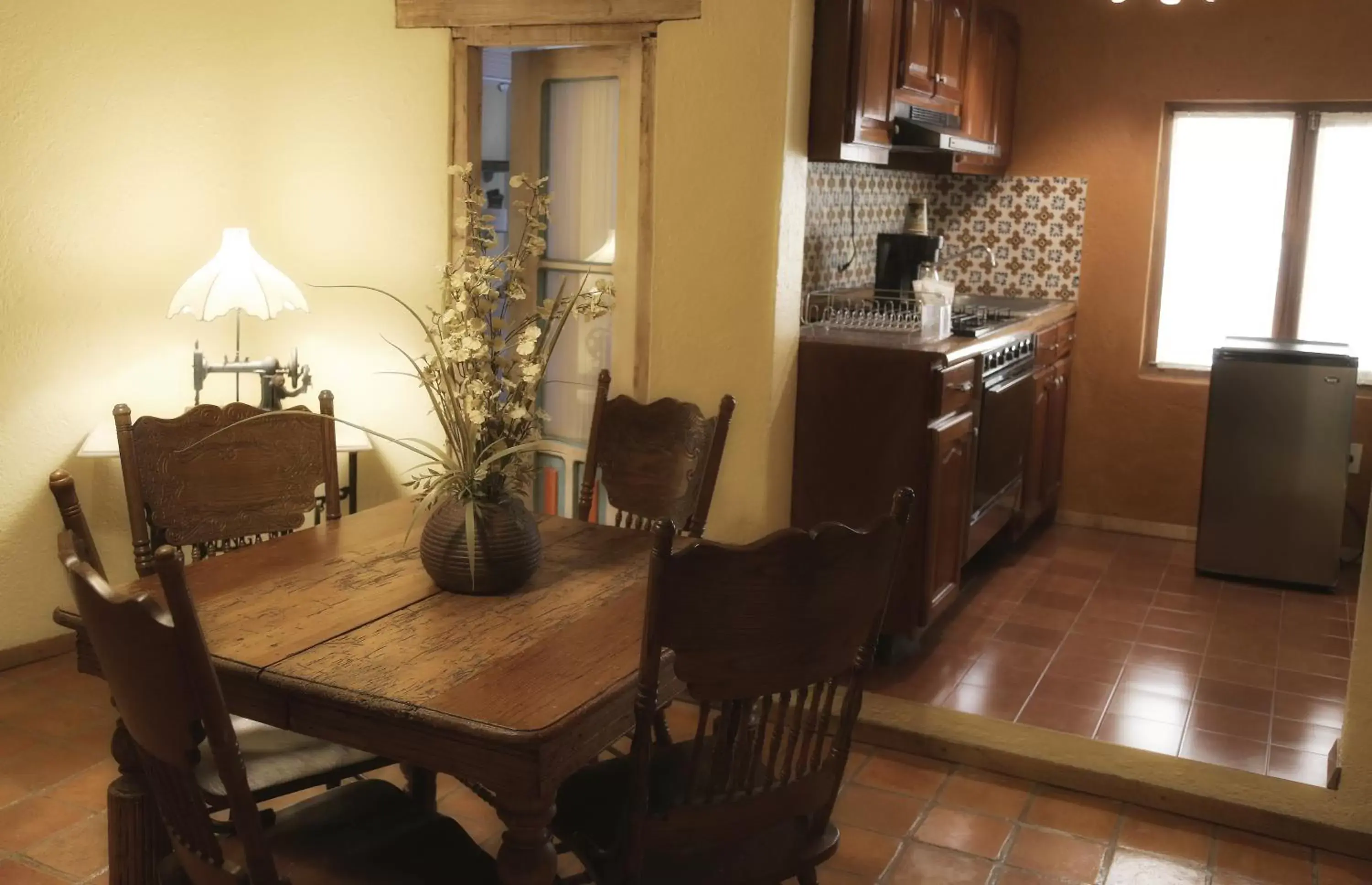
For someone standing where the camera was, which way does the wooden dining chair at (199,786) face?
facing away from the viewer and to the right of the viewer

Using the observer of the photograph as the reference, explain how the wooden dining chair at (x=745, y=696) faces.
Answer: facing away from the viewer and to the left of the viewer

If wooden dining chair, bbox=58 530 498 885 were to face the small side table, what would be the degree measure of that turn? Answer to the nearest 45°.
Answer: approximately 45° to its left

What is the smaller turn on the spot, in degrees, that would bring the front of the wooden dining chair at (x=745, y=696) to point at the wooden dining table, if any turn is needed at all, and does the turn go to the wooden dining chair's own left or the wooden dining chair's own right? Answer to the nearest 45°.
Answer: approximately 45° to the wooden dining chair's own left

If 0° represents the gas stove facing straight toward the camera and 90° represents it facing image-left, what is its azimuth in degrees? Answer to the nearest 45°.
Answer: approximately 315°

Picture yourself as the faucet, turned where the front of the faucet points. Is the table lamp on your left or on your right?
on your right

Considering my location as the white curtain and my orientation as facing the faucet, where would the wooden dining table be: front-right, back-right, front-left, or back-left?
back-right

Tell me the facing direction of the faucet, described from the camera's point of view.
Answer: facing to the right of the viewer
